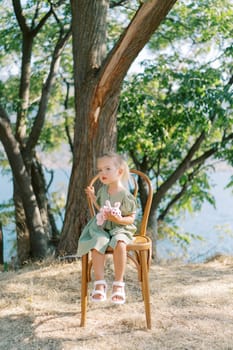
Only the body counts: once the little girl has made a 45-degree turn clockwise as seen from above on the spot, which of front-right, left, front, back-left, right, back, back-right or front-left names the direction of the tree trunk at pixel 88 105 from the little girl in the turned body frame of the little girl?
right

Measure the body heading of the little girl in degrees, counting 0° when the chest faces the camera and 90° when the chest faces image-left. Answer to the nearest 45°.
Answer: approximately 45°
